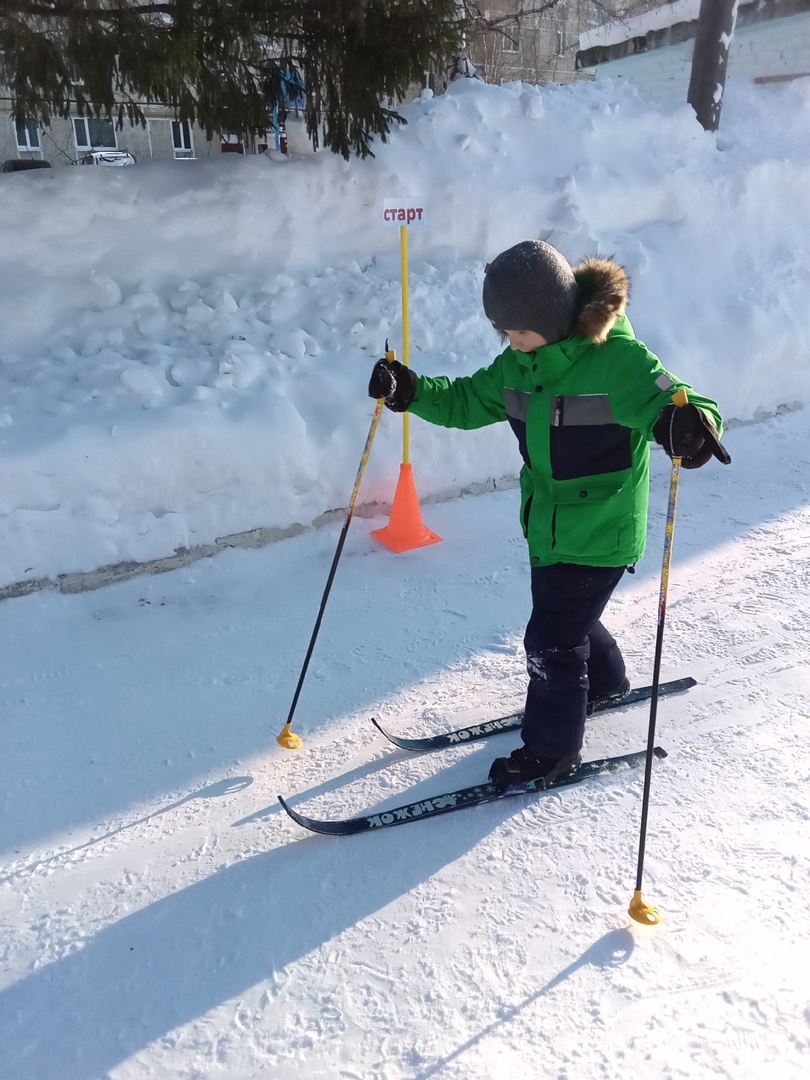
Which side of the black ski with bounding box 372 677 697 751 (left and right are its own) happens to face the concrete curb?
right

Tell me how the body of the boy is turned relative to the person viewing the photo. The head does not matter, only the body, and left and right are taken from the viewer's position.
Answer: facing the viewer and to the left of the viewer

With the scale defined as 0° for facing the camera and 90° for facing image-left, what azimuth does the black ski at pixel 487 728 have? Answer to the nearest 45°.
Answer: approximately 45°

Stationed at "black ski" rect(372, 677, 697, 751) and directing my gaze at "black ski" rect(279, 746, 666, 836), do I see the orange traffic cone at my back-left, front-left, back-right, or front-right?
back-right
